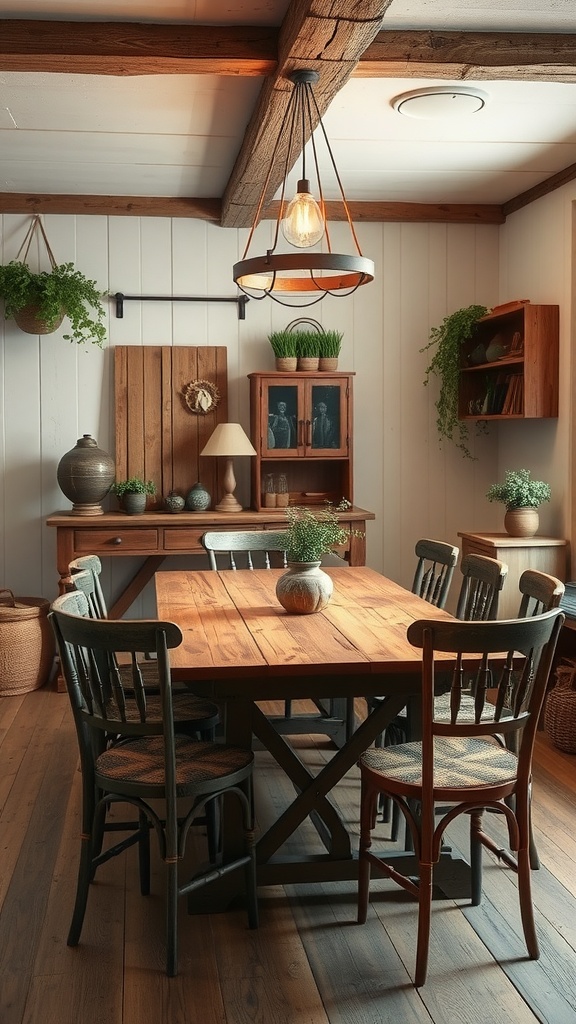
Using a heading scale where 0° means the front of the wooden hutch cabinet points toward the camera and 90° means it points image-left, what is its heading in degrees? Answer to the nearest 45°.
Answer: approximately 0°

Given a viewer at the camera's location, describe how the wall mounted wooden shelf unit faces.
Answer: facing the viewer and to the left of the viewer

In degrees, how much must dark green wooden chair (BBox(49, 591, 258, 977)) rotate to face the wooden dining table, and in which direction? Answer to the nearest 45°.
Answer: approximately 45° to its right

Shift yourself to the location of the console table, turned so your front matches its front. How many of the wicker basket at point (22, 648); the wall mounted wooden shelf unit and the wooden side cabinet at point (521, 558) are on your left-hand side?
2

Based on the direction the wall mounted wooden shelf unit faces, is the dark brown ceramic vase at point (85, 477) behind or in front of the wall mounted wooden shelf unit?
in front

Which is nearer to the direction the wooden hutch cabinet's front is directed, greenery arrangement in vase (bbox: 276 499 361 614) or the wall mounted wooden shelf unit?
the greenery arrangement in vase

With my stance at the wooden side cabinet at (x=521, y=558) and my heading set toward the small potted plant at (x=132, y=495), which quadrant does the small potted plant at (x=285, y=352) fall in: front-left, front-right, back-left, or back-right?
front-right

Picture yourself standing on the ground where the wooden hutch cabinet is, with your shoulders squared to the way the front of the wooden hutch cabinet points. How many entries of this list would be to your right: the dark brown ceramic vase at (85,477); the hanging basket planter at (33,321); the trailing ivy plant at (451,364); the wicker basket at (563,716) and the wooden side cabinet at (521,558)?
2

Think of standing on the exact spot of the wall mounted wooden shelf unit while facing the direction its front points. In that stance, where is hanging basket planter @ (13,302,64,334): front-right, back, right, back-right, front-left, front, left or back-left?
front-right

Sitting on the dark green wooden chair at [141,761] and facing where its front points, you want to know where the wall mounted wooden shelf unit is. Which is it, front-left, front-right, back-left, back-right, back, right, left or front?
front

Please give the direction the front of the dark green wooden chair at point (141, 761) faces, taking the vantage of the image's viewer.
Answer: facing away from the viewer and to the right of the viewer

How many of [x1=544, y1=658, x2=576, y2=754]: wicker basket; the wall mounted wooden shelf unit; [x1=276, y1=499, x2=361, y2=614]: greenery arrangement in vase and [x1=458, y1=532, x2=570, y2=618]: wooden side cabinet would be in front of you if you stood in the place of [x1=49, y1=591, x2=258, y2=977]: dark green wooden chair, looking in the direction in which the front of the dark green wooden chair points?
4

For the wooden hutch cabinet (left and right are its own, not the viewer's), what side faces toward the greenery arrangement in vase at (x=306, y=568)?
front

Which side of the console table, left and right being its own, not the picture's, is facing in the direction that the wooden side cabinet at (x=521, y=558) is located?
left

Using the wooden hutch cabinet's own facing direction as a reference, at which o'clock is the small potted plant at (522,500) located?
The small potted plant is roughly at 10 o'clock from the wooden hutch cabinet.

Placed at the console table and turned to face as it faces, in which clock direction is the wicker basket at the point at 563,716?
The wicker basket is roughly at 10 o'clock from the console table.

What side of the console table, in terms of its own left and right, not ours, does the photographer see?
front

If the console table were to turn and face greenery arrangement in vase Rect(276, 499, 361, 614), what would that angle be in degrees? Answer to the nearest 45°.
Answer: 0° — it already faces it

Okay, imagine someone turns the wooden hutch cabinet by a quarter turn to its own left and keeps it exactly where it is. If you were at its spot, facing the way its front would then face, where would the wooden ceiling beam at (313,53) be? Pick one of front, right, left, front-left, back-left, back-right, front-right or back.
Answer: right

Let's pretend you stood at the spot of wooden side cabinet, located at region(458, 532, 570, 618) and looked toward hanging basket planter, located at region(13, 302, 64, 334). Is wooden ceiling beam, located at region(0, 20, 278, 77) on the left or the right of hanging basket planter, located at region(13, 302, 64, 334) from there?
left

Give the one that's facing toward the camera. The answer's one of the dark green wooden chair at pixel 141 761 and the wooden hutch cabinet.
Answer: the wooden hutch cabinet

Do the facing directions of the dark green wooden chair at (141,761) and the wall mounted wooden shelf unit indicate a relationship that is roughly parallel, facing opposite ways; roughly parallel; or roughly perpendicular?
roughly parallel, facing opposite ways
